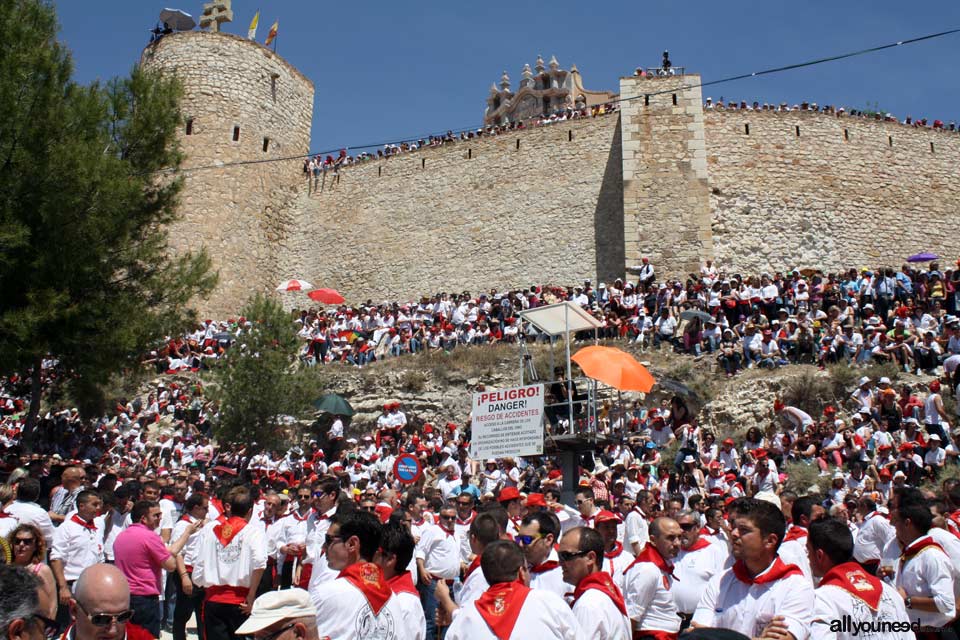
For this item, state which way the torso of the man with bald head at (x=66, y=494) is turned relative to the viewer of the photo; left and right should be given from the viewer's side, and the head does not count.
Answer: facing the viewer and to the right of the viewer

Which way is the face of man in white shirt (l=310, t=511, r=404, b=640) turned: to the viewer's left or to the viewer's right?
to the viewer's left

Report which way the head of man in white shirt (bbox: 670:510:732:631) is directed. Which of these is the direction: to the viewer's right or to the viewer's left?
to the viewer's left

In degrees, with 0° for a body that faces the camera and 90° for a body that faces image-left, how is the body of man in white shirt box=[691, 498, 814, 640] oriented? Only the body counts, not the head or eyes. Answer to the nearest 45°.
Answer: approximately 45°

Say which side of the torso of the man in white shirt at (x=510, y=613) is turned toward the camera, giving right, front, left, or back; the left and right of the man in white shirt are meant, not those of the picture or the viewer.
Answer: back

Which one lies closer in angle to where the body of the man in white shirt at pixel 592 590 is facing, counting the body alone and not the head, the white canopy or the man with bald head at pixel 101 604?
the man with bald head

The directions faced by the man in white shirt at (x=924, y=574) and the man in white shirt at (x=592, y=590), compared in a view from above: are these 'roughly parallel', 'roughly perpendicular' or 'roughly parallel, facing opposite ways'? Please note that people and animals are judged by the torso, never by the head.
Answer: roughly parallel

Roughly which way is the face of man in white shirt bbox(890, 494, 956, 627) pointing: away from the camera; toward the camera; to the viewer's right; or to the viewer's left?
to the viewer's left

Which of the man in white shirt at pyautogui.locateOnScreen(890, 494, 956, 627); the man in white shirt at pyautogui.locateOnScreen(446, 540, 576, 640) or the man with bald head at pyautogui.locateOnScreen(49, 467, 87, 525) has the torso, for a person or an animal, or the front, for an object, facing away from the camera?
the man in white shirt at pyautogui.locateOnScreen(446, 540, 576, 640)

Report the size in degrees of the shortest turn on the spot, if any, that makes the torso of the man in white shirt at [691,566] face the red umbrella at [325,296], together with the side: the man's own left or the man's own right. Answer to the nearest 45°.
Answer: approximately 90° to the man's own right

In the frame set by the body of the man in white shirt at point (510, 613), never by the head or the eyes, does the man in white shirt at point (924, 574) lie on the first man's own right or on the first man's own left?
on the first man's own right
